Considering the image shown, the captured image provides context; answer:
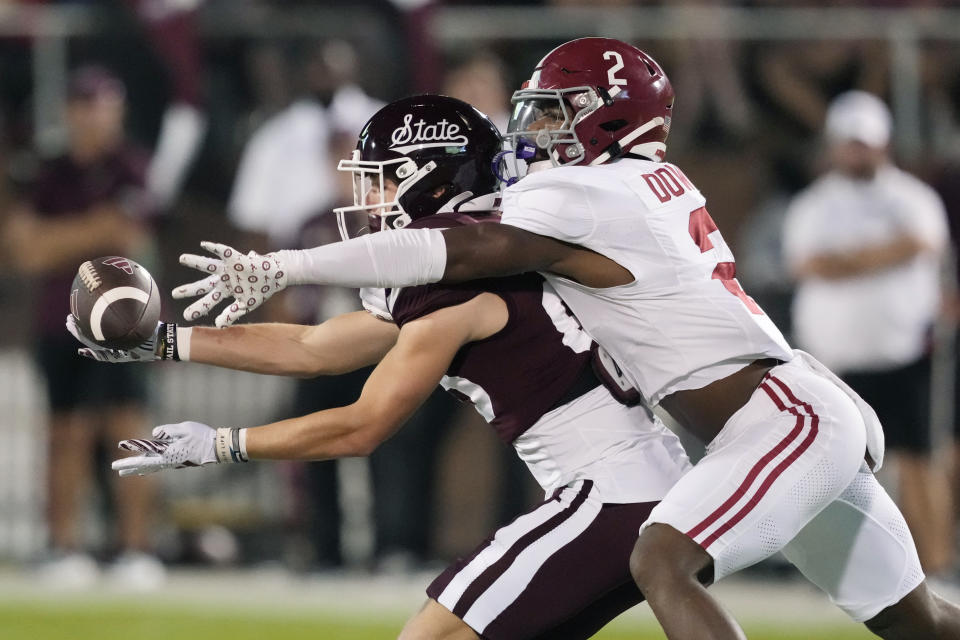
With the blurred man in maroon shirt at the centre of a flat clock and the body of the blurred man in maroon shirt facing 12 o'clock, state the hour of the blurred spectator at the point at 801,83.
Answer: The blurred spectator is roughly at 9 o'clock from the blurred man in maroon shirt.

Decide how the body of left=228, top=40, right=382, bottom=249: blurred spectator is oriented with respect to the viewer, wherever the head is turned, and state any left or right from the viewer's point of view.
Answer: facing the viewer and to the left of the viewer

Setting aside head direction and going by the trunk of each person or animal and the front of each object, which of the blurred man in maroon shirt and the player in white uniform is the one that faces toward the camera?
the blurred man in maroon shirt

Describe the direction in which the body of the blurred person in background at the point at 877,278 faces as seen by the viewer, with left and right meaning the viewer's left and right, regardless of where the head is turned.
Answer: facing the viewer

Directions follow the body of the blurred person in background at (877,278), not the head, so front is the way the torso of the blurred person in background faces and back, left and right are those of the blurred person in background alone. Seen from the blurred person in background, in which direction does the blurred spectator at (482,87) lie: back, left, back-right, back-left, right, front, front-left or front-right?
right

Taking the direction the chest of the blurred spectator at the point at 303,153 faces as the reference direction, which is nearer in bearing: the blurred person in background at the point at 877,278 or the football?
the football

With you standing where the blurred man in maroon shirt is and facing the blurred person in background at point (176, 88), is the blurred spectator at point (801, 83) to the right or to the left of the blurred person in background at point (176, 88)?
right

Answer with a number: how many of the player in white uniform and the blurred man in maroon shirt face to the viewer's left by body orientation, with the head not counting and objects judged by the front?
1

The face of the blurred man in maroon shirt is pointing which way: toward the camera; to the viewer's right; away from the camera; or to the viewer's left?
toward the camera

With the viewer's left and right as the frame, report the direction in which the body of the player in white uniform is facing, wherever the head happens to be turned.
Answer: facing to the left of the viewer

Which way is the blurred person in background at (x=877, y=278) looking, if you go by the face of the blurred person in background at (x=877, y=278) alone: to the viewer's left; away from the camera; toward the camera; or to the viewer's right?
toward the camera

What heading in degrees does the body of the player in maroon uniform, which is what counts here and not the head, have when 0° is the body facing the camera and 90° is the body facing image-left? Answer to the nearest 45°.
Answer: approximately 90°

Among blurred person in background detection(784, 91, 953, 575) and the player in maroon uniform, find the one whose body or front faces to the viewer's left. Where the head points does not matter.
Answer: the player in maroon uniform

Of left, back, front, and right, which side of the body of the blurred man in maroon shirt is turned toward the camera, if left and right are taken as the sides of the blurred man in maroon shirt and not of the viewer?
front
